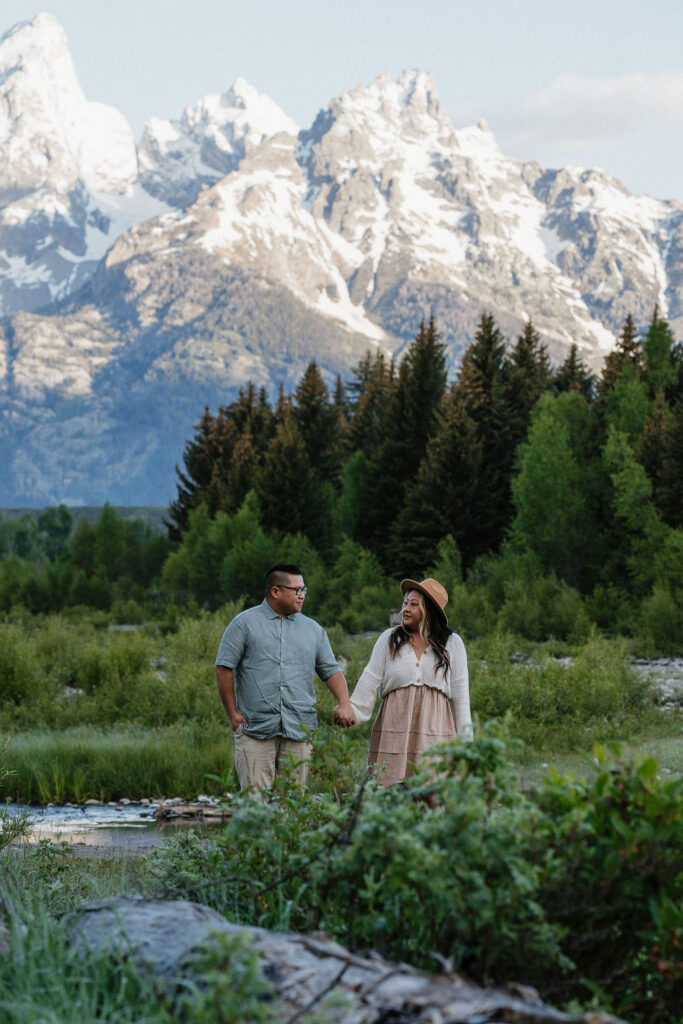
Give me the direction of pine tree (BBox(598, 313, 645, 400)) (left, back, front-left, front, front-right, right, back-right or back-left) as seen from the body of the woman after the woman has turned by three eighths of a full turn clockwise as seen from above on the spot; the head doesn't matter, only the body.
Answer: front-right

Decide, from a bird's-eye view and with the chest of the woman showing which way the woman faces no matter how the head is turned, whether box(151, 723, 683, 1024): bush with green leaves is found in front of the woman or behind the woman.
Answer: in front

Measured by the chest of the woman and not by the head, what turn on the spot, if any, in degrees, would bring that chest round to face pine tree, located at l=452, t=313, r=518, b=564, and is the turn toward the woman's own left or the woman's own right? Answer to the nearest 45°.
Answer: approximately 180°

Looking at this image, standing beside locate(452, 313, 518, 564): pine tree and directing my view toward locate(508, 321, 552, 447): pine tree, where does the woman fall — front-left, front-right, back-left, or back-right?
back-right

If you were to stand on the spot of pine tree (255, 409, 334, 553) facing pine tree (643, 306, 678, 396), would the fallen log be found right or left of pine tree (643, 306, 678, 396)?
right

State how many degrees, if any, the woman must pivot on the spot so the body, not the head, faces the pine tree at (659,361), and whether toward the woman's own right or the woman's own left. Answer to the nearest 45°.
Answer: approximately 180°

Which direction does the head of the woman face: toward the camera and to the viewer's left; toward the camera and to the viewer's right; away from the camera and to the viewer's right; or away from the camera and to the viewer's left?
toward the camera and to the viewer's left

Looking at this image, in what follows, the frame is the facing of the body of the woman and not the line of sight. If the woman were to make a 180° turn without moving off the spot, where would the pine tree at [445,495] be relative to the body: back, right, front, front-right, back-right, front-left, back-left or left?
front

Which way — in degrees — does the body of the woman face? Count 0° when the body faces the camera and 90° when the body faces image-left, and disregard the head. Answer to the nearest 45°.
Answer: approximately 0°

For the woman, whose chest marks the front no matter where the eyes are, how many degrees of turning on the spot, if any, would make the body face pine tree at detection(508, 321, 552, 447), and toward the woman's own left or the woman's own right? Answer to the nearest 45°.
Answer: approximately 180°
